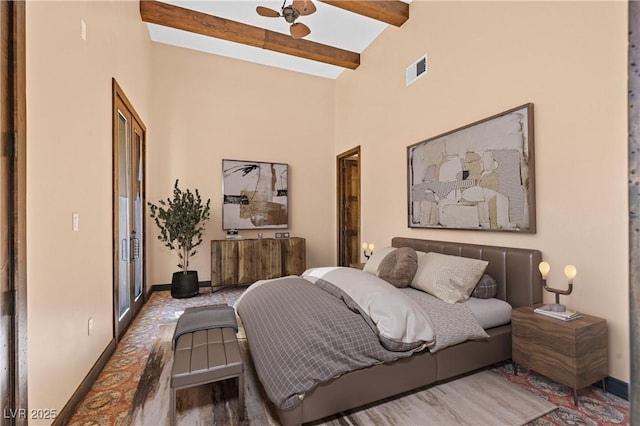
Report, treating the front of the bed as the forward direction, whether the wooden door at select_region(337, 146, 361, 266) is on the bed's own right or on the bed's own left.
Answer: on the bed's own right

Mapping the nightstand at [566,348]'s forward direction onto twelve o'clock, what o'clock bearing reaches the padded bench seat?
The padded bench seat is roughly at 12 o'clock from the nightstand.

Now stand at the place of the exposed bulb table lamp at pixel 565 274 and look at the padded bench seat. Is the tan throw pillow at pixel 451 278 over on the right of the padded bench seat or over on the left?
right

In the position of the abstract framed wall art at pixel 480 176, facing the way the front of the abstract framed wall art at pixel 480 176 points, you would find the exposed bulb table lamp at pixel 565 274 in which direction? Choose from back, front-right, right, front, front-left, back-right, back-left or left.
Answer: left

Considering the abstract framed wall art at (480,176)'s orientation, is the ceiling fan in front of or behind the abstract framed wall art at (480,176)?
in front

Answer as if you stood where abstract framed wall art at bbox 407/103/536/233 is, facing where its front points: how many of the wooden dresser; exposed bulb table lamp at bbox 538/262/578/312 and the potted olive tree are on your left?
1

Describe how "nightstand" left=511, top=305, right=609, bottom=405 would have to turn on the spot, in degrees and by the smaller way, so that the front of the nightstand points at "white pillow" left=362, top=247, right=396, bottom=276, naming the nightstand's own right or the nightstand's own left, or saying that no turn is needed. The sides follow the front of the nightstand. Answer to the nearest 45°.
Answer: approximately 45° to the nightstand's own right

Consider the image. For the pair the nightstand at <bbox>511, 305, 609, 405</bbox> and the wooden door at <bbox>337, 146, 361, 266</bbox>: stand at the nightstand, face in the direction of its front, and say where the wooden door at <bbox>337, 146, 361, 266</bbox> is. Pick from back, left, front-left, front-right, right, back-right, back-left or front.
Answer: right

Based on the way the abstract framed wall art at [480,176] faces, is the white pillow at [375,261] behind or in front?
in front

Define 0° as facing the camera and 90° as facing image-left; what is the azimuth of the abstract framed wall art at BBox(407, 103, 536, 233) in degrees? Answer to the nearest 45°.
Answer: approximately 45°

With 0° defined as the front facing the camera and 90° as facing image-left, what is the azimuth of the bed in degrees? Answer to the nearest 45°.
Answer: approximately 45°

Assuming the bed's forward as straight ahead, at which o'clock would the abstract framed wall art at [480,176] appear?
The abstract framed wall art is roughly at 6 o'clock from the bed.
